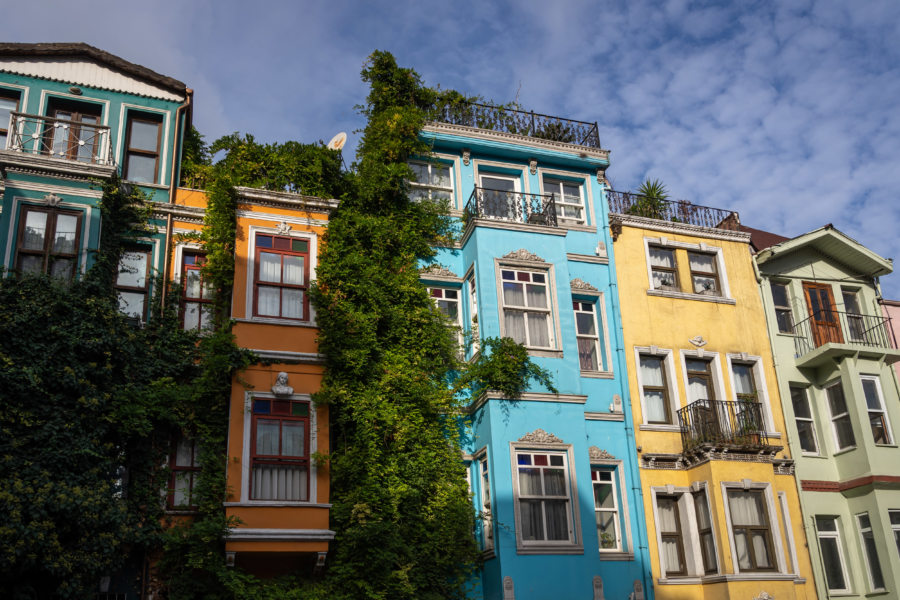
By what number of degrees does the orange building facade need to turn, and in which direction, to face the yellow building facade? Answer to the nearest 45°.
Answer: approximately 90° to its left

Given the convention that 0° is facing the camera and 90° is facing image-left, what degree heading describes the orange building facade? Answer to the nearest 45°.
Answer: approximately 0°
